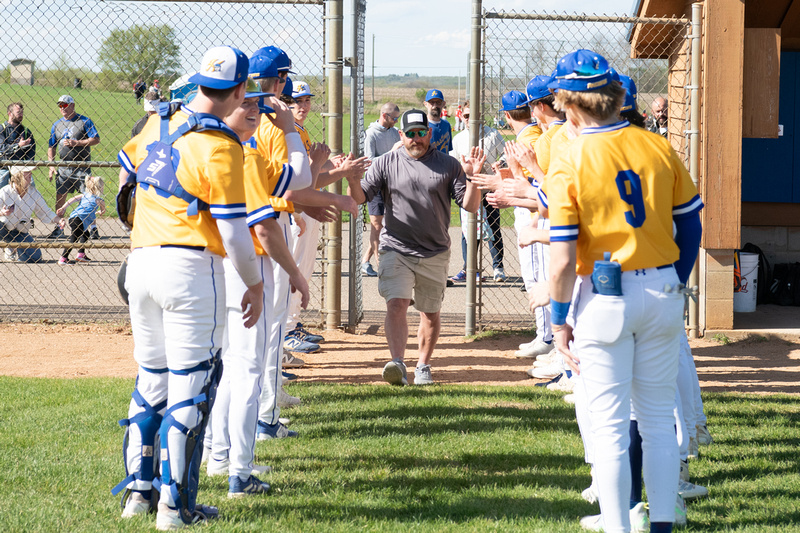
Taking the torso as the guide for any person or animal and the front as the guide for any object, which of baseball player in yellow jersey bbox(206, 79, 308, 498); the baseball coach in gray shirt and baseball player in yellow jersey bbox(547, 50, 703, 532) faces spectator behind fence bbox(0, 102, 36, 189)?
baseball player in yellow jersey bbox(547, 50, 703, 532)

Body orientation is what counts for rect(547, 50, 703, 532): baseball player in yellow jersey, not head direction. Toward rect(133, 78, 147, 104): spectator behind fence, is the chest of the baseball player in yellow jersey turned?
yes

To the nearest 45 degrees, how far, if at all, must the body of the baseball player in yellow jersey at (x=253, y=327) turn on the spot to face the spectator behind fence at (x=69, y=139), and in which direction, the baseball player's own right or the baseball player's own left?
approximately 90° to the baseball player's own left

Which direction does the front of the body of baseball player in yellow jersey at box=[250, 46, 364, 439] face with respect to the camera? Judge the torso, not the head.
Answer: to the viewer's right

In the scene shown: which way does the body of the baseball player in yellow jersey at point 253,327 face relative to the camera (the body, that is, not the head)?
to the viewer's right

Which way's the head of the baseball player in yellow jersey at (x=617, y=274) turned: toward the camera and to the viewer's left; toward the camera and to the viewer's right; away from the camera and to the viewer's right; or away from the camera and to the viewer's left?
away from the camera and to the viewer's left

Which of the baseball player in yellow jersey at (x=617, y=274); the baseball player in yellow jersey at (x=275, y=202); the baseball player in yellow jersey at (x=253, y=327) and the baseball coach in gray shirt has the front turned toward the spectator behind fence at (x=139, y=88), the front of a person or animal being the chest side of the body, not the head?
the baseball player in yellow jersey at (x=617, y=274)

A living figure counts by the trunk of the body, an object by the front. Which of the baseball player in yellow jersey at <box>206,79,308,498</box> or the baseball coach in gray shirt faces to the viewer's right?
the baseball player in yellow jersey

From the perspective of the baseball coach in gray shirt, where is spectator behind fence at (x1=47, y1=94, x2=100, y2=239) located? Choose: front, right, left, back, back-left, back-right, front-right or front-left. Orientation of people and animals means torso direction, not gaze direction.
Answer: back-right

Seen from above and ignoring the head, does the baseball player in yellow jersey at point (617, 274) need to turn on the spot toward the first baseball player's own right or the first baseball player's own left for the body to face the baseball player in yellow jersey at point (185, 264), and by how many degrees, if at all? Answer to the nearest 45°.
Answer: approximately 45° to the first baseball player's own left

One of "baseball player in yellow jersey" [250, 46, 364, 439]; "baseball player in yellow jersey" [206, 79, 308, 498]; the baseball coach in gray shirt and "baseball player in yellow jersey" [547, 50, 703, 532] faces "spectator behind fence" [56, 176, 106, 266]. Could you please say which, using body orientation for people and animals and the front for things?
"baseball player in yellow jersey" [547, 50, 703, 532]

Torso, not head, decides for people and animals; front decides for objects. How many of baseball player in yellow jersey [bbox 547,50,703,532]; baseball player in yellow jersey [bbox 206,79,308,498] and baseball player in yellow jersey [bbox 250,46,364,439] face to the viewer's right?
2
